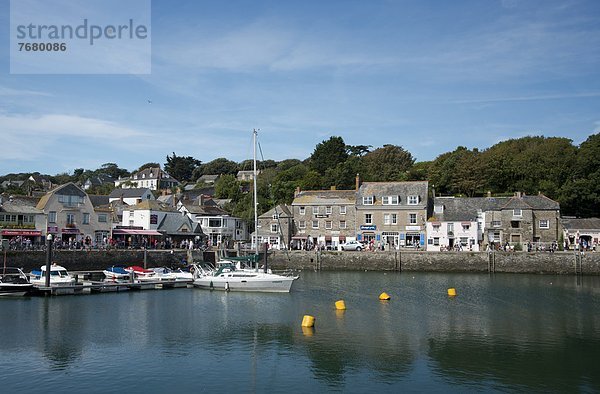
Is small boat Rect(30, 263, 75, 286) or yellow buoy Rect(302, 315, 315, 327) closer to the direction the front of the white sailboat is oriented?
the yellow buoy

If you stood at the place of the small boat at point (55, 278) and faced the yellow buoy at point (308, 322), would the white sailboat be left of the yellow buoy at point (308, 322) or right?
left

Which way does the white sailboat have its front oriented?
to the viewer's right
